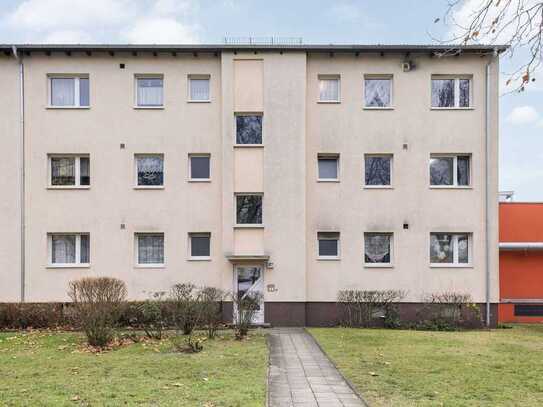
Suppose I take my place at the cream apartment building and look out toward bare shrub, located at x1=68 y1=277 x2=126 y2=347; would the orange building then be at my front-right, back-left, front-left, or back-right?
back-left

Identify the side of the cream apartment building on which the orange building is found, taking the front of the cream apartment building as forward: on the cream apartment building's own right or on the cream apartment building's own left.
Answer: on the cream apartment building's own left

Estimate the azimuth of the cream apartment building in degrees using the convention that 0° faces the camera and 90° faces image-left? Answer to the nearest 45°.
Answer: approximately 0°
